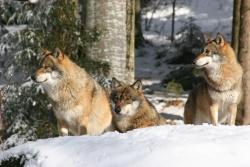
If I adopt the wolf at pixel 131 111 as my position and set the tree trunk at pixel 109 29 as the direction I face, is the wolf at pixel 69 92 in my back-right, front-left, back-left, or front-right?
front-left

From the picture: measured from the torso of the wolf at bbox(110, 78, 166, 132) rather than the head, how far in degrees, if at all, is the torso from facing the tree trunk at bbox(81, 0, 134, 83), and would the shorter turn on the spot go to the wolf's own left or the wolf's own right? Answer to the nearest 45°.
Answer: approximately 135° to the wolf's own right

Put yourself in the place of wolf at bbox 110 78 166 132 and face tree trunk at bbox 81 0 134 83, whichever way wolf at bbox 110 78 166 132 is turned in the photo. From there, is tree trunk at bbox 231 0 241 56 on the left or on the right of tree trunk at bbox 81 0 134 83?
right

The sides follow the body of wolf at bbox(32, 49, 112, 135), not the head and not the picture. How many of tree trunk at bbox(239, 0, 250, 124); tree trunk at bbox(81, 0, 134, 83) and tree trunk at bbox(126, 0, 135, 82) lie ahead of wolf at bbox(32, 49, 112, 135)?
0

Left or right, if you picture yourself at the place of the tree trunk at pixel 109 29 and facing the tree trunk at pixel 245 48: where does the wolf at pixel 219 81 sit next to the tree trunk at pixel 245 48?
right

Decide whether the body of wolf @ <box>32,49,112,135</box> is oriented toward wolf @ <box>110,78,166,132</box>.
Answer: no

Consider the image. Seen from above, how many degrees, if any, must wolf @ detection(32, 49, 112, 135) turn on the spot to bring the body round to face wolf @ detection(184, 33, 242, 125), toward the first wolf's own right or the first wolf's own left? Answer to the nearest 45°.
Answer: approximately 135° to the first wolf's own left

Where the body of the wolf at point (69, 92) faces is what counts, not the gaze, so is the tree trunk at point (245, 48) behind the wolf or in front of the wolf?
behind

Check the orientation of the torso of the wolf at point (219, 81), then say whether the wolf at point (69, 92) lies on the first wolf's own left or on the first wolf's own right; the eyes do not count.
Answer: on the first wolf's own right

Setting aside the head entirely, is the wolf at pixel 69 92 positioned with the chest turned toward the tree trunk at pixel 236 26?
no

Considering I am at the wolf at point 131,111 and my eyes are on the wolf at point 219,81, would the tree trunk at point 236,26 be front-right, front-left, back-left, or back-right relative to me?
front-left

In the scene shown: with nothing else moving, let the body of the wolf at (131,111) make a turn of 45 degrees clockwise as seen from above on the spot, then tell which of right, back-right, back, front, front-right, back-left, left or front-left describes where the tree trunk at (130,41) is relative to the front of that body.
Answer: right

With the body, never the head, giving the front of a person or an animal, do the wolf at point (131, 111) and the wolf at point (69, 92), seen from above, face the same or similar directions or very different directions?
same or similar directions

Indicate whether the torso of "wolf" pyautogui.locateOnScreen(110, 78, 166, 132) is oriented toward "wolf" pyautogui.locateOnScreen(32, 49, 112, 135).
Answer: no

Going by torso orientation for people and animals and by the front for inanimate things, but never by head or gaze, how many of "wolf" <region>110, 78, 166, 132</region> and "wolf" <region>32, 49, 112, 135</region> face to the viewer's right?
0

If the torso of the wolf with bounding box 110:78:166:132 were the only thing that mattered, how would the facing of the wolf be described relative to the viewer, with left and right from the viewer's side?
facing the viewer and to the left of the viewer
